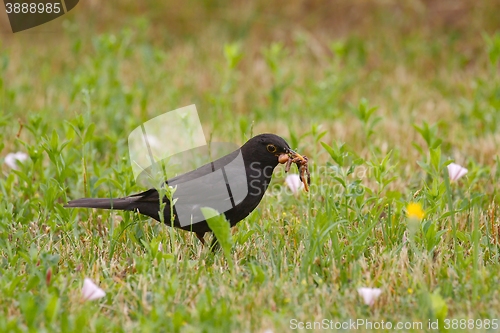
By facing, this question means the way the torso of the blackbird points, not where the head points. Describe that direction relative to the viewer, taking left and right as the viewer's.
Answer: facing to the right of the viewer

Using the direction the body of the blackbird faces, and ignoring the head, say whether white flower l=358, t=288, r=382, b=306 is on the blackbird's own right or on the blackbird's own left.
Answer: on the blackbird's own right

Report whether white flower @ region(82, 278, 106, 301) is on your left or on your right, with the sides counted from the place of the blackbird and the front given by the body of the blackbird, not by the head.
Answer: on your right

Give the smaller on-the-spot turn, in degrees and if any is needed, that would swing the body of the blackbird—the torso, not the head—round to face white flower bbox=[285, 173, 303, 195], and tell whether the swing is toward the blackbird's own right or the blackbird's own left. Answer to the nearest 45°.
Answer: approximately 45° to the blackbird's own left
